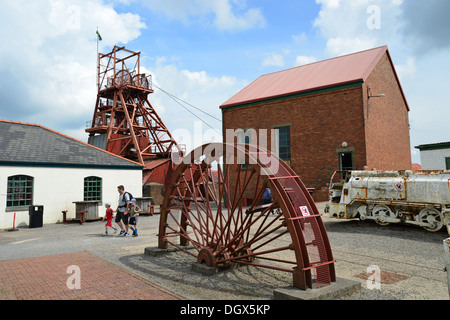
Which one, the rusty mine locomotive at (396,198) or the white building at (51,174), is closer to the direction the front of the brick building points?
the white building

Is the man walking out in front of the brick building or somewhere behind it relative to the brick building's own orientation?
in front

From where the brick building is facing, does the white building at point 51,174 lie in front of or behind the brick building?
in front

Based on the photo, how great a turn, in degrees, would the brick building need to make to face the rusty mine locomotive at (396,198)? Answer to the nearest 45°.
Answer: approximately 45° to its left

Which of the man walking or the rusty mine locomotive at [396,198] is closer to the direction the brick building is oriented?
the man walking

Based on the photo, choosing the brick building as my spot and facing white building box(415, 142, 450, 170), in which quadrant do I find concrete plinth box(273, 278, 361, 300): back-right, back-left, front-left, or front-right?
back-right

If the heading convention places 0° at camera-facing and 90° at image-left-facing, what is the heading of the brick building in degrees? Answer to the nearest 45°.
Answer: approximately 45°

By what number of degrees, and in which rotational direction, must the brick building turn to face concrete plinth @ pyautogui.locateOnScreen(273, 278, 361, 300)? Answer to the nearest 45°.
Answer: approximately 45° to its left
